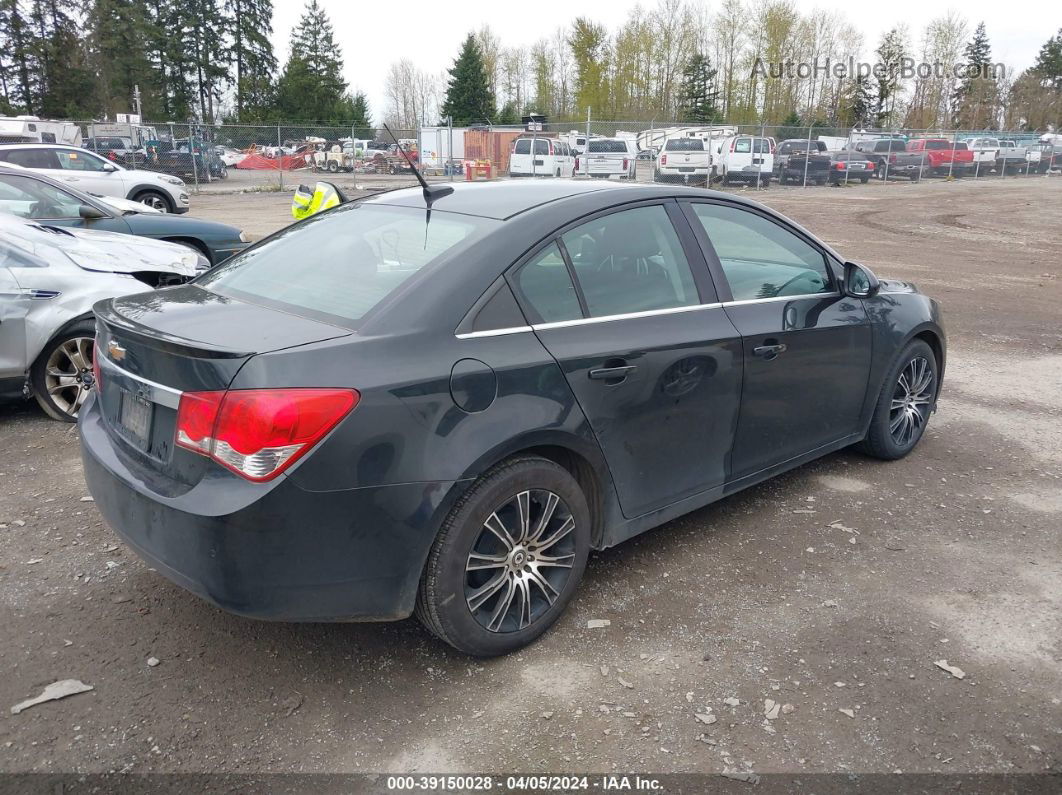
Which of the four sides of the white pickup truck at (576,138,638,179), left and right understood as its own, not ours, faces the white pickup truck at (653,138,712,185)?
right

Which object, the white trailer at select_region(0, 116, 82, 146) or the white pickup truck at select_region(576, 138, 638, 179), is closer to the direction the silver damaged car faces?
the white pickup truck

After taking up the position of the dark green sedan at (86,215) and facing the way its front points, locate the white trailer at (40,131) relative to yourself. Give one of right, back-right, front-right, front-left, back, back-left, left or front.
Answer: left

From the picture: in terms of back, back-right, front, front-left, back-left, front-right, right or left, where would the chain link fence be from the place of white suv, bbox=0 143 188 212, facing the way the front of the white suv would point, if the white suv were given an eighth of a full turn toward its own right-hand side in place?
left

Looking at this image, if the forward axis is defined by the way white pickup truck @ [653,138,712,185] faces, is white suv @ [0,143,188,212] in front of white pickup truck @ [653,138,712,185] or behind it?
behind

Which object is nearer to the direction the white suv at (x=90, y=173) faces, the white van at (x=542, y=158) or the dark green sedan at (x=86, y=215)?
the white van

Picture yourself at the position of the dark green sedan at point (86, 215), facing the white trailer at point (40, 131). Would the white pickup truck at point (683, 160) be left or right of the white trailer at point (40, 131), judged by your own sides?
right

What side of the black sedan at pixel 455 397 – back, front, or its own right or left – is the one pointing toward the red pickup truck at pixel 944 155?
front

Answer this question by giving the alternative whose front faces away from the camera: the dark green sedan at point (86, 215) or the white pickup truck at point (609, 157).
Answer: the white pickup truck

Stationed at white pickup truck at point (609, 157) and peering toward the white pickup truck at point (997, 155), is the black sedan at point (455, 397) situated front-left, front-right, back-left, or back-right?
back-right

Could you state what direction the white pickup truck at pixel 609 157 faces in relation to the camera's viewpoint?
facing away from the viewer

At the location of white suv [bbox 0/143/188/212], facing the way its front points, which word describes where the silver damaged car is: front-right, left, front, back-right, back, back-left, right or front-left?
right

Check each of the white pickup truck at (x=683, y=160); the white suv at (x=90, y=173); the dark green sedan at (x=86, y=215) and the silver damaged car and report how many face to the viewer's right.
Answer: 3

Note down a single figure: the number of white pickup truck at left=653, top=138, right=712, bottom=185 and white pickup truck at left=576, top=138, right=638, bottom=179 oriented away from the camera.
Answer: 2

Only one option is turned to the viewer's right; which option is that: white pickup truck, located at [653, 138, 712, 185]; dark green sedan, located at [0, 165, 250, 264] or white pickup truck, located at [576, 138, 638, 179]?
the dark green sedan

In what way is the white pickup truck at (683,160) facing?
away from the camera

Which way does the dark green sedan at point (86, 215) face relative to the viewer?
to the viewer's right

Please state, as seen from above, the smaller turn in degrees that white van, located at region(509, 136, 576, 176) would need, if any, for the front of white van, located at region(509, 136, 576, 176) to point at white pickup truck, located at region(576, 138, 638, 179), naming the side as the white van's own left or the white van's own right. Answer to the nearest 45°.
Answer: approximately 45° to the white van's own right
